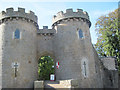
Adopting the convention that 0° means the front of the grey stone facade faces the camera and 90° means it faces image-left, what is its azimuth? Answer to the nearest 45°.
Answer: approximately 0°

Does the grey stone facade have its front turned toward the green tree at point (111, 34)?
no
